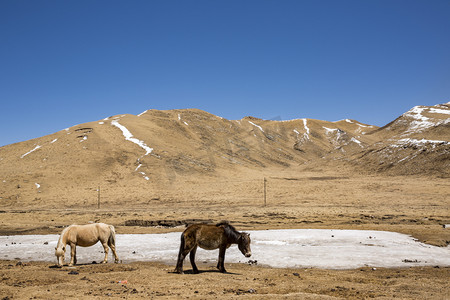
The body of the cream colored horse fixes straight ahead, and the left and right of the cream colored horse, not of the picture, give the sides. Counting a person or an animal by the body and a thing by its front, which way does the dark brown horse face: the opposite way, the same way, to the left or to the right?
the opposite way

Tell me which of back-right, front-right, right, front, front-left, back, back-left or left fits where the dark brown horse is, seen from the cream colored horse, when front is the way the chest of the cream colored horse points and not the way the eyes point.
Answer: back-left

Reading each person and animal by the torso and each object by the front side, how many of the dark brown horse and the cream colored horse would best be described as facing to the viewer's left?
1

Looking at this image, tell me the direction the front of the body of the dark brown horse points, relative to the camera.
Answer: to the viewer's right

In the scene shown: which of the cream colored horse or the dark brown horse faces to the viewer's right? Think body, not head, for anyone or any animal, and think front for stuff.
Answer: the dark brown horse

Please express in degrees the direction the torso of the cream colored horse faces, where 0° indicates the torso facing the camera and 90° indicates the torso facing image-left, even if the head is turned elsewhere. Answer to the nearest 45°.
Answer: approximately 90°

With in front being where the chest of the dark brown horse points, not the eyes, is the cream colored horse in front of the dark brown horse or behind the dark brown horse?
behind
